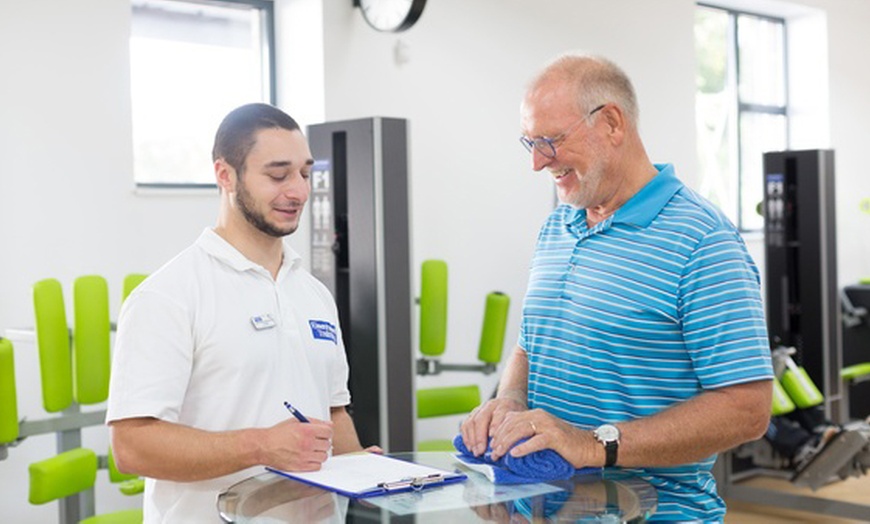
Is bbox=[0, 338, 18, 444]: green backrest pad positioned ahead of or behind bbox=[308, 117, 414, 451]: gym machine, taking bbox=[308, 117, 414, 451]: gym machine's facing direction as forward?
ahead

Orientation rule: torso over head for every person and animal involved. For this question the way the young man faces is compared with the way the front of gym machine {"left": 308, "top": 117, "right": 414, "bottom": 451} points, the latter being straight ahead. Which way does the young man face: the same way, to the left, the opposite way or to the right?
to the left

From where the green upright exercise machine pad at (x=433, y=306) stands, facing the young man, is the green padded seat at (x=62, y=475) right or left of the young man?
right

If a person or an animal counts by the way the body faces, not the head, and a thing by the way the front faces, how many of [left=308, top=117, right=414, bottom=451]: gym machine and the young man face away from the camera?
0

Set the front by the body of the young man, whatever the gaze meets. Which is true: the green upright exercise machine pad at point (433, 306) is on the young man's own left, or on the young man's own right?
on the young man's own left

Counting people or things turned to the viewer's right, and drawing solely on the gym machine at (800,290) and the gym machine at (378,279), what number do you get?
0

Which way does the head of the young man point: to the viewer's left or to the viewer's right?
to the viewer's right

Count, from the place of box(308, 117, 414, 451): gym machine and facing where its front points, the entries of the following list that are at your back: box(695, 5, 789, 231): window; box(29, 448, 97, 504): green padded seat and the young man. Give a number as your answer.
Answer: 1

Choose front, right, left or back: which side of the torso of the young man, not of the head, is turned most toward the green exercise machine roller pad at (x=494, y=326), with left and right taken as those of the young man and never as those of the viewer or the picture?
left

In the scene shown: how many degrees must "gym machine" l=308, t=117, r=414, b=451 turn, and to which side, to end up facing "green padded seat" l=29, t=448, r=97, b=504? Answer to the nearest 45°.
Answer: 0° — it already faces it

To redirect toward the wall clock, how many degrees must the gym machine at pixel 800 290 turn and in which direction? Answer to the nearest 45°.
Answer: approximately 90° to its right
